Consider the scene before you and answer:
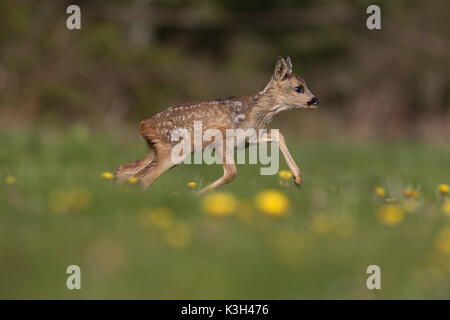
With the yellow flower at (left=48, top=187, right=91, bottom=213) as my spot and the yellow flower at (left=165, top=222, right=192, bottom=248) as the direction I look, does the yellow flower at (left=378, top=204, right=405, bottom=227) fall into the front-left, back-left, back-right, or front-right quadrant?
front-left

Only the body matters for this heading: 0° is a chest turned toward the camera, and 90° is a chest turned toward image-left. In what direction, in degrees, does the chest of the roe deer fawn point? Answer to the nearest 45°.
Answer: approximately 270°

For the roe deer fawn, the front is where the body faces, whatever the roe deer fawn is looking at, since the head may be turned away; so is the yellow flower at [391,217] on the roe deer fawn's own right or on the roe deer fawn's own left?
on the roe deer fawn's own right

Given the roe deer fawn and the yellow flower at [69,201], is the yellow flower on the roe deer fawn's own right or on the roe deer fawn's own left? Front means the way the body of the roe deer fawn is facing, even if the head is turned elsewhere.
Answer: on the roe deer fawn's own right

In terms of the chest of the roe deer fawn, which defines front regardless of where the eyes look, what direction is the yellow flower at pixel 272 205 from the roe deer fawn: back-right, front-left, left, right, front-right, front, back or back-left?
right

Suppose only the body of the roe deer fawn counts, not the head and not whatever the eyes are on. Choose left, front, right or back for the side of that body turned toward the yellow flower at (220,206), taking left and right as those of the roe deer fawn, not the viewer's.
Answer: right

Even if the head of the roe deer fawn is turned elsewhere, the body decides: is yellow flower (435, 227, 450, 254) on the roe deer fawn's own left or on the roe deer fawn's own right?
on the roe deer fawn's own right
